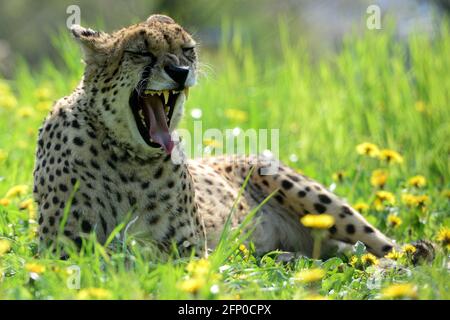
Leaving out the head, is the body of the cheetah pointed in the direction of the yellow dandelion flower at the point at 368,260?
no

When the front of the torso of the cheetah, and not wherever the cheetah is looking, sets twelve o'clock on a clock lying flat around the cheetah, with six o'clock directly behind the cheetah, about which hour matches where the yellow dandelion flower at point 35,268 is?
The yellow dandelion flower is roughly at 1 o'clock from the cheetah.

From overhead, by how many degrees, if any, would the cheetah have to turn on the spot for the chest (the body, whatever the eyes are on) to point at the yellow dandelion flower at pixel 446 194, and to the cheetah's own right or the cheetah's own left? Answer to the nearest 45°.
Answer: approximately 180°

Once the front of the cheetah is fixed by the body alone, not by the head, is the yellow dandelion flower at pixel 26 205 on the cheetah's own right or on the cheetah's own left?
on the cheetah's own right

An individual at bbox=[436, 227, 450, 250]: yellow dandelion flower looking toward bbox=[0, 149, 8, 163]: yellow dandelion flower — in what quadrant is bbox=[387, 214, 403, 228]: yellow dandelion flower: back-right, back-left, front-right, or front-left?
front-right

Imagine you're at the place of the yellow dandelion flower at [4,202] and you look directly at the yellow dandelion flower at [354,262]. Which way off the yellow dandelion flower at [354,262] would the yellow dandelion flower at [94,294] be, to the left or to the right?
right

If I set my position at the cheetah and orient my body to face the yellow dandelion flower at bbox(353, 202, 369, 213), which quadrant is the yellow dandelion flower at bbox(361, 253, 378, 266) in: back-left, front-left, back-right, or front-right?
front-right

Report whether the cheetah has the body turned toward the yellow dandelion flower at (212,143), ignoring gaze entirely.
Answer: no

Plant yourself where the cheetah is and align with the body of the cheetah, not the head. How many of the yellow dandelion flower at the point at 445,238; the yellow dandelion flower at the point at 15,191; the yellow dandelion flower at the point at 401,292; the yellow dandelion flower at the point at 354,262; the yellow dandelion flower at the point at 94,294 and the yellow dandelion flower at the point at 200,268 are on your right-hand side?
1

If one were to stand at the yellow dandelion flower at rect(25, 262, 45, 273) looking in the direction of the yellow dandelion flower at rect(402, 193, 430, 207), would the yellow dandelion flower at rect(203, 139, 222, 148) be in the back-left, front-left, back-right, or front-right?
front-left

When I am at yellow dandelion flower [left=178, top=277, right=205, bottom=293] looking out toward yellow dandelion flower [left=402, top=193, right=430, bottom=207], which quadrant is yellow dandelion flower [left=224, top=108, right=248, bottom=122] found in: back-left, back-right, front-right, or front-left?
front-left

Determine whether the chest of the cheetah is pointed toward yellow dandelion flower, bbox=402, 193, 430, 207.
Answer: no

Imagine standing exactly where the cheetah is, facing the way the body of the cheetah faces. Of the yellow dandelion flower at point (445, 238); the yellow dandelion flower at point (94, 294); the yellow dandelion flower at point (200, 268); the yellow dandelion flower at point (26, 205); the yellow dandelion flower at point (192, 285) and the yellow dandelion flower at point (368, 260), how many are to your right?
1

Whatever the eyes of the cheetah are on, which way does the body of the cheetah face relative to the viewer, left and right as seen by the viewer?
facing the viewer and to the left of the viewer

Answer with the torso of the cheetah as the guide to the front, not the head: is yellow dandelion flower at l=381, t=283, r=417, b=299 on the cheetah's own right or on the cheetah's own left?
on the cheetah's own left
